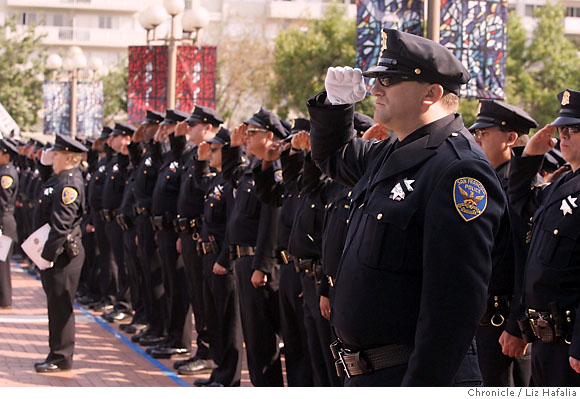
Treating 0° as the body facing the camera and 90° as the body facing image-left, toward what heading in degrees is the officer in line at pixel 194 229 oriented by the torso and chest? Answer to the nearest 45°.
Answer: approximately 90°

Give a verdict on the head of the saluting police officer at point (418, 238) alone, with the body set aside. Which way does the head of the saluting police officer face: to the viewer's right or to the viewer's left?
to the viewer's left

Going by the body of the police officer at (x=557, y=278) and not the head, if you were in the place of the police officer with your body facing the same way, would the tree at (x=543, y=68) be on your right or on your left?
on your right

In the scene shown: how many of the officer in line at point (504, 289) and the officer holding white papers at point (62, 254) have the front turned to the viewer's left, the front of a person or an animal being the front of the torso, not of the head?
2

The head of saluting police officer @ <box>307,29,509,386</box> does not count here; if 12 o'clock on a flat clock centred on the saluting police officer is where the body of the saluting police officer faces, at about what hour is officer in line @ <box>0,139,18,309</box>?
The officer in line is roughly at 2 o'clock from the saluting police officer.

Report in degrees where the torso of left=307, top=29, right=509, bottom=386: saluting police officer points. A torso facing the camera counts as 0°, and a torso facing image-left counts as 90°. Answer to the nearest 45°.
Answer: approximately 90°

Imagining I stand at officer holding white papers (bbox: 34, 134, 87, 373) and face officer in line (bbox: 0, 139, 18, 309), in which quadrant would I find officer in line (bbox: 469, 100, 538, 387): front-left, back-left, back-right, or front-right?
back-right

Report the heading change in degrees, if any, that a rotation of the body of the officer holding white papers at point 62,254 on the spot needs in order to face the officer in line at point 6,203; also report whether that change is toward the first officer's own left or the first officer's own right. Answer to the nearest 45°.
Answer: approximately 90° to the first officer's own right

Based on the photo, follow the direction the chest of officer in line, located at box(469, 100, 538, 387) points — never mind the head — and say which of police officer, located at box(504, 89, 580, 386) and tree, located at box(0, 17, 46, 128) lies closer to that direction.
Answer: the tree

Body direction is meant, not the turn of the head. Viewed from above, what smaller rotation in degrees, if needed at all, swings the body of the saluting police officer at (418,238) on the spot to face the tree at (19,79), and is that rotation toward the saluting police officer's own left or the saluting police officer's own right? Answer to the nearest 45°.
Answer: approximately 45° to the saluting police officer's own right
